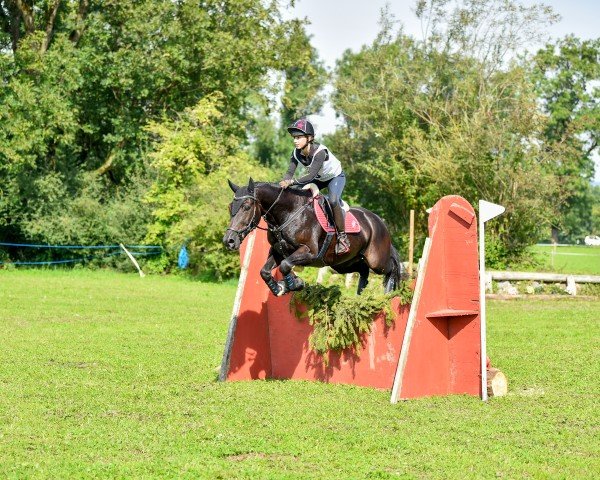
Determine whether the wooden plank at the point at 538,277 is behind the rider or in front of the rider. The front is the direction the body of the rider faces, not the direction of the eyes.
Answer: behind

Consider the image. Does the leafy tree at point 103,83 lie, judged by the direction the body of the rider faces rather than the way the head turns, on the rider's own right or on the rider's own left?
on the rider's own right

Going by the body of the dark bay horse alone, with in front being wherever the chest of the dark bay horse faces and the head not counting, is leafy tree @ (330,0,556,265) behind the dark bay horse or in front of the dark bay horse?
behind

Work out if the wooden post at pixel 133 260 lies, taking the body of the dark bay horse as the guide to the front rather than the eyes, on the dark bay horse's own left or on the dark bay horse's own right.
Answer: on the dark bay horse's own right

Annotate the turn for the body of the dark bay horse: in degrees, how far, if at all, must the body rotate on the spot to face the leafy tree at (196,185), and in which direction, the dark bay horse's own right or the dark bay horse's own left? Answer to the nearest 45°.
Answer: approximately 135° to the dark bay horse's own right

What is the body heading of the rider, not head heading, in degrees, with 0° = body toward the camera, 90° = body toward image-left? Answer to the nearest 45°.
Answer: approximately 45°

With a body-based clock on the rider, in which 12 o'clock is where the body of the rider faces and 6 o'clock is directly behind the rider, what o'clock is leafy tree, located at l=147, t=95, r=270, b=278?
The leafy tree is roughly at 4 o'clock from the rider.

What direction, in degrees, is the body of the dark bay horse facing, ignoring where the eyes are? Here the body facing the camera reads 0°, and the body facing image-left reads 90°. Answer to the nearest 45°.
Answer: approximately 45°
